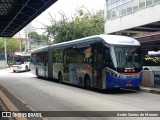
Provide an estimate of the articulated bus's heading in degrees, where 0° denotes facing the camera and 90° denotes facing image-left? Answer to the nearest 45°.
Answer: approximately 315°
